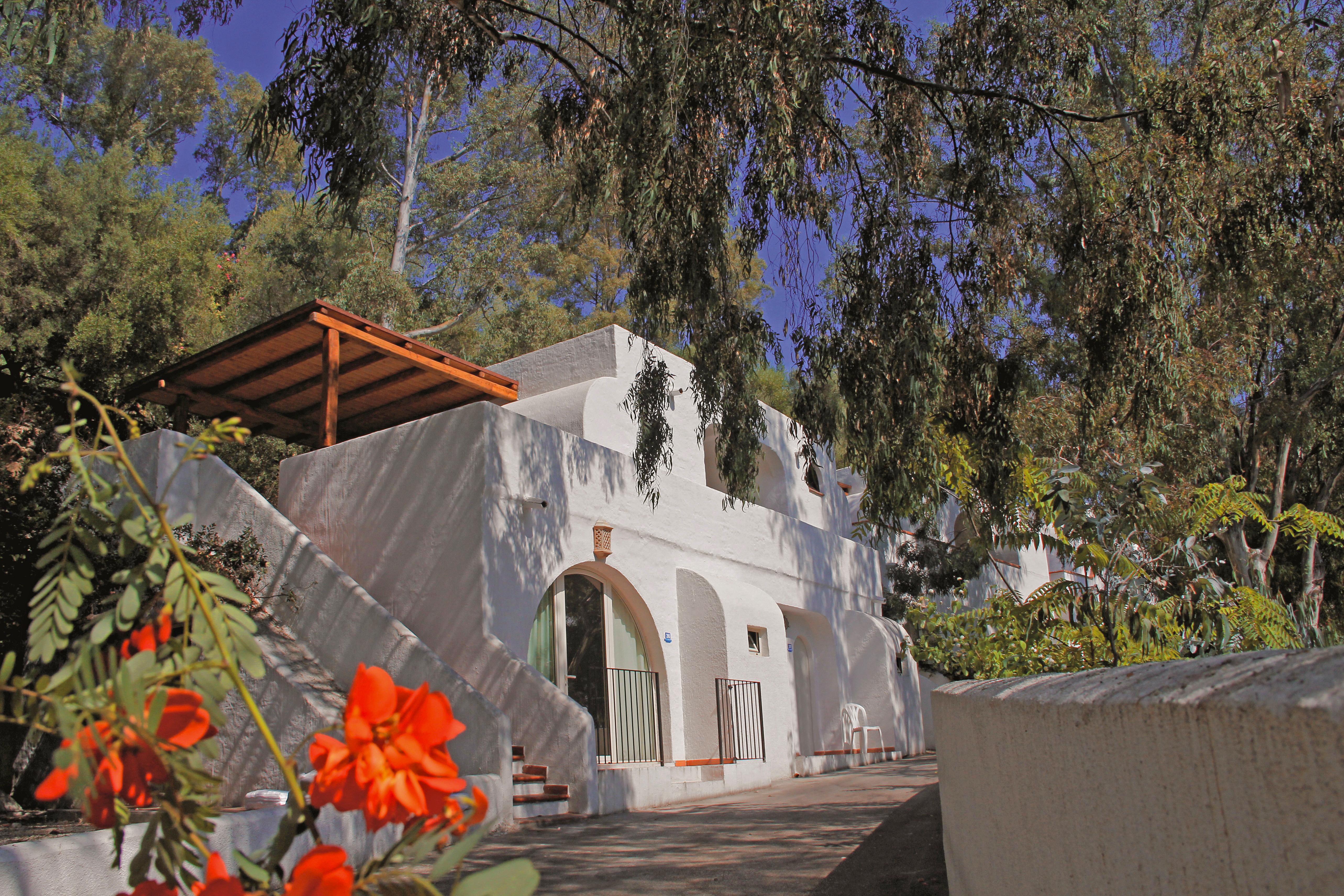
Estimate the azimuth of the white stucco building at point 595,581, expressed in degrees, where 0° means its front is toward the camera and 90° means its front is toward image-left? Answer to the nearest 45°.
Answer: approximately 315°

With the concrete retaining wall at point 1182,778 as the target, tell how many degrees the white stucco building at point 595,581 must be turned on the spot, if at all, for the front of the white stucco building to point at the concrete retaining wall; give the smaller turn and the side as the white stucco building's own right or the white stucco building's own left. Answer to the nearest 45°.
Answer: approximately 45° to the white stucco building's own right

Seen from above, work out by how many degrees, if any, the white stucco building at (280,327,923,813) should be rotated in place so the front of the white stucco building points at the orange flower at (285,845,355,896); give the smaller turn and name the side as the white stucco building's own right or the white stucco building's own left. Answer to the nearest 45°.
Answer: approximately 45° to the white stucco building's own right

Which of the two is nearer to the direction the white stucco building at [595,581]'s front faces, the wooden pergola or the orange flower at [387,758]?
the orange flower

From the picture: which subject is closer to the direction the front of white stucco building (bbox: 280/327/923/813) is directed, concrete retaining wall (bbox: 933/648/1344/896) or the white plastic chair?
the concrete retaining wall

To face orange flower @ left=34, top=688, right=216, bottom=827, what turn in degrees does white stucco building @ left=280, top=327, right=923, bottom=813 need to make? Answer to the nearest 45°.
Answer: approximately 45° to its right

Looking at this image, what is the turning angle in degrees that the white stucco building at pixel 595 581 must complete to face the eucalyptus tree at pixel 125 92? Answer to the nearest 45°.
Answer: approximately 180°

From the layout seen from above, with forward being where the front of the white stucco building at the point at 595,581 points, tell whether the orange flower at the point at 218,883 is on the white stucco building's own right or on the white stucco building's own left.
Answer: on the white stucco building's own right
